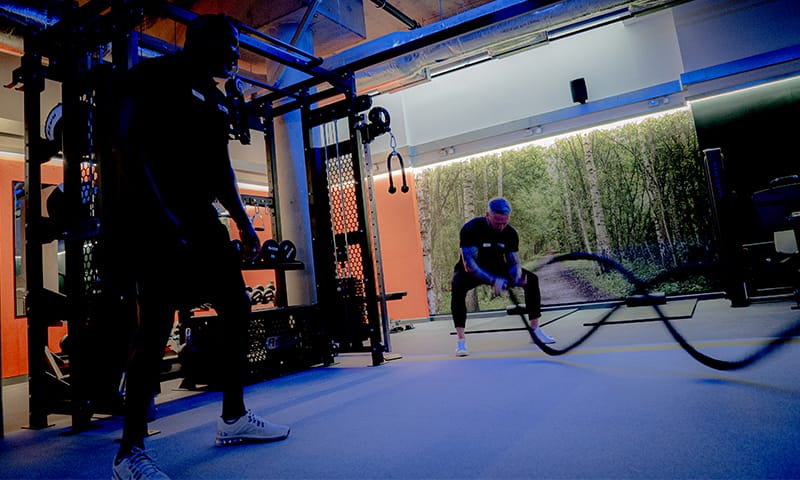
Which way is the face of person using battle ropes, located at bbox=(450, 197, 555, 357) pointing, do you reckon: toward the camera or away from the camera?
toward the camera

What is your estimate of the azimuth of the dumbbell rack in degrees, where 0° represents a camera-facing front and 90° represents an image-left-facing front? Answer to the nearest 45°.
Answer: approximately 315°

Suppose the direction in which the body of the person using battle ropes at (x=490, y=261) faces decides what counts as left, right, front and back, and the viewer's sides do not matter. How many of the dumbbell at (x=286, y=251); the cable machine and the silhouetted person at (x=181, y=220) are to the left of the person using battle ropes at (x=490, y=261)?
0

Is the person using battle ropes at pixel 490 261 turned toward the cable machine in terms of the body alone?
no

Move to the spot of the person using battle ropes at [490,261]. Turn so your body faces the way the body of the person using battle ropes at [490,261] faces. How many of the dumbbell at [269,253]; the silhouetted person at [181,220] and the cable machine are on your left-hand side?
0

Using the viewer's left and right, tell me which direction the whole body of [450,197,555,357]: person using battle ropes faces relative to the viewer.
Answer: facing the viewer and to the right of the viewer

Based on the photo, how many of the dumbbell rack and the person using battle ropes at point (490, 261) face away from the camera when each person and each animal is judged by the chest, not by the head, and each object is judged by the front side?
0

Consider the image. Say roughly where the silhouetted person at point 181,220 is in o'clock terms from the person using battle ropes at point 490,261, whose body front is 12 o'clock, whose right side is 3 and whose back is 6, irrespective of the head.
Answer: the silhouetted person at point 181,220 is roughly at 2 o'clock from the person using battle ropes at point 490,261.

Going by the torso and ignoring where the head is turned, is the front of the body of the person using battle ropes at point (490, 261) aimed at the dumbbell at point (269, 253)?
no

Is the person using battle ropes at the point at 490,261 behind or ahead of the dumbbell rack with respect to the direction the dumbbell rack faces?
ahead
